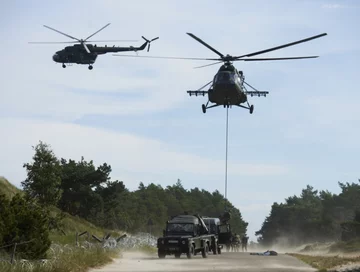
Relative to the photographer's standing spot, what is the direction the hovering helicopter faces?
facing the viewer

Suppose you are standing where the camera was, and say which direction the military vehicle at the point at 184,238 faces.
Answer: facing the viewer and to the left of the viewer

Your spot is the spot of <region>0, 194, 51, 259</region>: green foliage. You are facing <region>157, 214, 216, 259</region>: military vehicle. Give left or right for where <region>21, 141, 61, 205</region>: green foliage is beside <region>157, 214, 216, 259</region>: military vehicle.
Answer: left

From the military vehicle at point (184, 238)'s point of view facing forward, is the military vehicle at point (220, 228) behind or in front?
behind

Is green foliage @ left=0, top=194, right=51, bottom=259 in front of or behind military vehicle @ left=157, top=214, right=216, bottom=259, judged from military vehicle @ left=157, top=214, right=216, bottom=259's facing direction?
in front

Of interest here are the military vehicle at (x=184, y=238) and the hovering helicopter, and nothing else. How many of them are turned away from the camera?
0

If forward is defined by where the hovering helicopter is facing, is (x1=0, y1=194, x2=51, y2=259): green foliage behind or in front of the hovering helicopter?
in front

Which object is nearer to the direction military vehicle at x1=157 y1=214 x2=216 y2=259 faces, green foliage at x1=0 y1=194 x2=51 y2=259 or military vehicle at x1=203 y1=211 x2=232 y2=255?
the green foliage

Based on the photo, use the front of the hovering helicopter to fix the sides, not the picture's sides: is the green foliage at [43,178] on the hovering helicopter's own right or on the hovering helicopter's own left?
on the hovering helicopter's own right

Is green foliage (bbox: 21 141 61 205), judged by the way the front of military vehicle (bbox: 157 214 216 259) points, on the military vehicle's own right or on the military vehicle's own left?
on the military vehicle's own right
